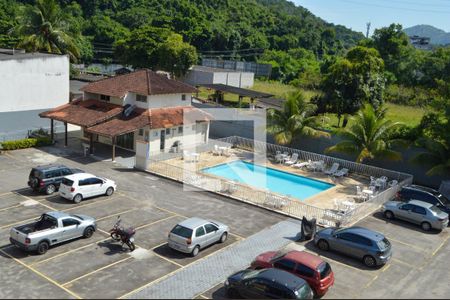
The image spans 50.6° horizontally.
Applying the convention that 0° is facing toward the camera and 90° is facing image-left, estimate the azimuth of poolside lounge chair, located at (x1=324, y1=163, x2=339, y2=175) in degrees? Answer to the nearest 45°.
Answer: approximately 45°

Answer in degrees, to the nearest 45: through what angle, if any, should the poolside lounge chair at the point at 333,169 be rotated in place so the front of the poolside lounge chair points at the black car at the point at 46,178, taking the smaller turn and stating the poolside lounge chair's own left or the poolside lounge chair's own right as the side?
0° — it already faces it

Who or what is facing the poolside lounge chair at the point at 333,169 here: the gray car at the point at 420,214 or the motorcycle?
the gray car

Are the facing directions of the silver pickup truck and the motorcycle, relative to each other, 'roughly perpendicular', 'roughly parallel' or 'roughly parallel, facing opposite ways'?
roughly perpendicular

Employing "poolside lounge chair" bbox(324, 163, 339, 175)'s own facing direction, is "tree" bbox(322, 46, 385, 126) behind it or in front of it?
behind

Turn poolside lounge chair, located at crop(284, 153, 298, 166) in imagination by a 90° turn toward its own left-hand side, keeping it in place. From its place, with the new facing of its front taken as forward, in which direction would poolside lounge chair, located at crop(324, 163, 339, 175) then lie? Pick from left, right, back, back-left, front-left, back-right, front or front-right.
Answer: front

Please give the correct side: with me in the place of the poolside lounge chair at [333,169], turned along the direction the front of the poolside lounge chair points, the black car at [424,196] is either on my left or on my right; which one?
on my left

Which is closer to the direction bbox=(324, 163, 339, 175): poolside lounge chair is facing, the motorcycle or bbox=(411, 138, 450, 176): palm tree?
the motorcycle

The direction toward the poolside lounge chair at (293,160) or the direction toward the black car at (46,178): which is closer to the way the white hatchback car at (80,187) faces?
the poolside lounge chair

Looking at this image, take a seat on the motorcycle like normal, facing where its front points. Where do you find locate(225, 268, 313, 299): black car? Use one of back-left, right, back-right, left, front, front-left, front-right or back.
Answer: back
